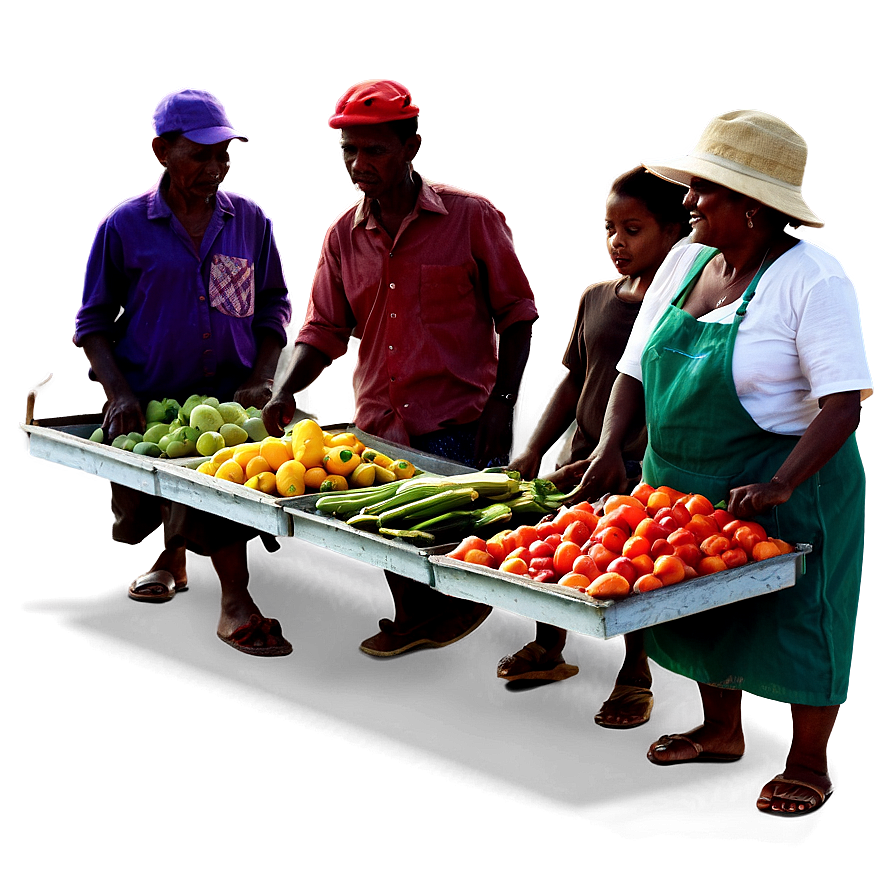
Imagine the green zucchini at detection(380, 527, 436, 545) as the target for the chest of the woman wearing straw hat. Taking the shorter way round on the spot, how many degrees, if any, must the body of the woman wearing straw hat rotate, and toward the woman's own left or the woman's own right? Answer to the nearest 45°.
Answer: approximately 45° to the woman's own right

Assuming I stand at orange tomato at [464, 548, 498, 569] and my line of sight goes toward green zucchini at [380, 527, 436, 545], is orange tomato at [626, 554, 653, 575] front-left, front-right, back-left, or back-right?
back-right

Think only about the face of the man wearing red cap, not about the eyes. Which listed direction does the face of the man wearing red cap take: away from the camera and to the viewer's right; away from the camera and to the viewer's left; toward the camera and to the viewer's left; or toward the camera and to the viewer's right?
toward the camera and to the viewer's left

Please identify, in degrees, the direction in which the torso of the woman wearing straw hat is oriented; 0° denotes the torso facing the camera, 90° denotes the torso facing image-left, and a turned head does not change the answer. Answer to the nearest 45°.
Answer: approximately 45°

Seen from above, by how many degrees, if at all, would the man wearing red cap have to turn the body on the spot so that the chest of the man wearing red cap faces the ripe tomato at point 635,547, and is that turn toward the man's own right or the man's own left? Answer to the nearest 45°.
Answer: approximately 45° to the man's own left

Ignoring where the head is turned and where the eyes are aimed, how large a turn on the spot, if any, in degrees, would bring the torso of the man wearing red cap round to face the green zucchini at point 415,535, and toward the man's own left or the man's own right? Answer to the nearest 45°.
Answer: approximately 45° to the man's own left

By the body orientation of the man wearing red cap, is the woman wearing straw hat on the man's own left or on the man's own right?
on the man's own left

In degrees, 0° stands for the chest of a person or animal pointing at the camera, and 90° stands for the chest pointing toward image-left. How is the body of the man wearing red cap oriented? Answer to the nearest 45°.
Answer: approximately 45°

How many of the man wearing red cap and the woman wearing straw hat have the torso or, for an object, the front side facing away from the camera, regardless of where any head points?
0

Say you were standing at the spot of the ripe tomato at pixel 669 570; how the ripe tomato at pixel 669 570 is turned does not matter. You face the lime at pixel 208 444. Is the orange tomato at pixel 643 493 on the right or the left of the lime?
right

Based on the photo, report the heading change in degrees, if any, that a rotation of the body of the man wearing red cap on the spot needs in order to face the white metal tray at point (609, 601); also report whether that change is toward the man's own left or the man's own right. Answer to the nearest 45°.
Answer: approximately 45° to the man's own left
